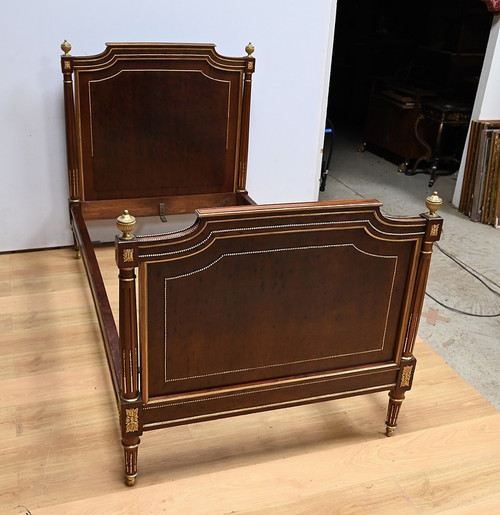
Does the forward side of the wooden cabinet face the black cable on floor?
no

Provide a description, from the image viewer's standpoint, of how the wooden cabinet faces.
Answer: facing the viewer and to the left of the viewer
